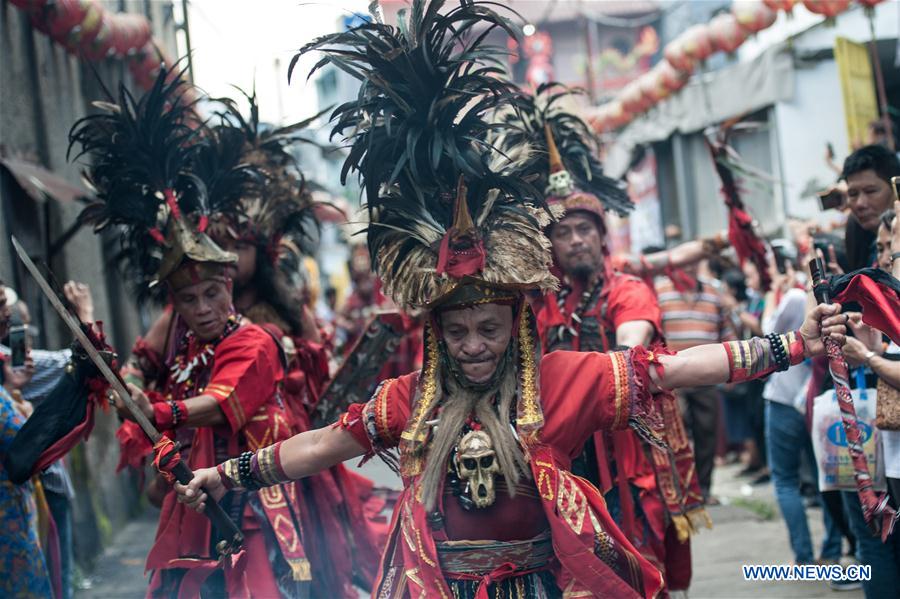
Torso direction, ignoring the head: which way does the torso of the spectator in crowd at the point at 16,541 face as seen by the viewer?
to the viewer's right

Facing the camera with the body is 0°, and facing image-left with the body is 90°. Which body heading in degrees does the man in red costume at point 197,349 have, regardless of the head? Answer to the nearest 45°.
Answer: approximately 45°

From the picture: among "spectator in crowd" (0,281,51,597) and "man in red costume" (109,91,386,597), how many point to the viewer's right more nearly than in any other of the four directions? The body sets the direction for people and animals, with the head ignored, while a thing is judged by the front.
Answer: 1

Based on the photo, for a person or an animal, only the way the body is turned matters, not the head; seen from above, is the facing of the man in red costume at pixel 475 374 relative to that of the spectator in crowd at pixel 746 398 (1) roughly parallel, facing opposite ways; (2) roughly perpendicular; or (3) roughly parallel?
roughly perpendicular

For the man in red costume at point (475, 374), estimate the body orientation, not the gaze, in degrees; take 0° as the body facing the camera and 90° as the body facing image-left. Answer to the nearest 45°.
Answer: approximately 0°

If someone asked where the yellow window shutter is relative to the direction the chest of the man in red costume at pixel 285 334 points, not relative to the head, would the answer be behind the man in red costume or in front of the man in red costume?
behind

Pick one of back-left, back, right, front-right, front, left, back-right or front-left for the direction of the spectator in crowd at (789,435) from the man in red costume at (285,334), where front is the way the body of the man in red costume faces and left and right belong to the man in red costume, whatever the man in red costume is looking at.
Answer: back-left

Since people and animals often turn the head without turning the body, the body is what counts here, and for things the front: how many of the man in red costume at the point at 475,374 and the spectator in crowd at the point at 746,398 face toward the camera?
1

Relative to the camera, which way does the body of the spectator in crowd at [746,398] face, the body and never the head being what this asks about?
to the viewer's left

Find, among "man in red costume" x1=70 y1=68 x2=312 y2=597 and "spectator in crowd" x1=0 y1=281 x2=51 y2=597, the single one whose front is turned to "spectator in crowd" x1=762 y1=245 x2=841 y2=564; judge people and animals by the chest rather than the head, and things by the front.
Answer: "spectator in crowd" x1=0 y1=281 x2=51 y2=597
